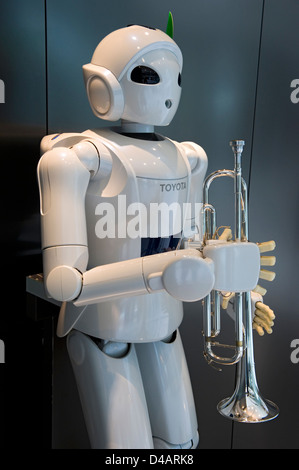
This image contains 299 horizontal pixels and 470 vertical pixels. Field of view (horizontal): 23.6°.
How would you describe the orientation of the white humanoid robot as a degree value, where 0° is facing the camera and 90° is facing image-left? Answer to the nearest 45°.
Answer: approximately 315°
